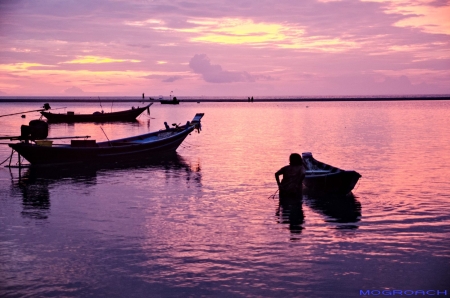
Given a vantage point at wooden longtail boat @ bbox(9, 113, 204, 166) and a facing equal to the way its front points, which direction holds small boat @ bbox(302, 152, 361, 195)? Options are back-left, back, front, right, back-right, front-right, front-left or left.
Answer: right

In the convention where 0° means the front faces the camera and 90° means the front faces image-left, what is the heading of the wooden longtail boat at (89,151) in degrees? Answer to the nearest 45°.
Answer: approximately 225°

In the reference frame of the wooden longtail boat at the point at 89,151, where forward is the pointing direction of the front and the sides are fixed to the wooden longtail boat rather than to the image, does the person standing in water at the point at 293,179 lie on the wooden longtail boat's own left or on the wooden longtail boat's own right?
on the wooden longtail boat's own right
